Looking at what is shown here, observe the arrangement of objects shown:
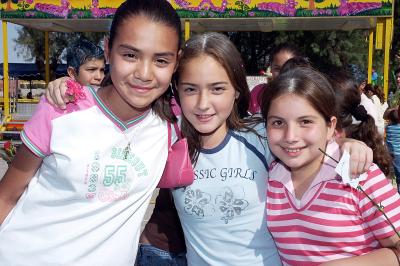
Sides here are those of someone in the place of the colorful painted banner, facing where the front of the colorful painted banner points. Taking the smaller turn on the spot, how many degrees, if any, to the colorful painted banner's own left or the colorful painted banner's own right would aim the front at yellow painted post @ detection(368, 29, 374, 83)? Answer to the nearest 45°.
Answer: approximately 90° to the colorful painted banner's own left

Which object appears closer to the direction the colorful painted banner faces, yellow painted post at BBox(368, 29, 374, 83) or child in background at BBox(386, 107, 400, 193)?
the child in background

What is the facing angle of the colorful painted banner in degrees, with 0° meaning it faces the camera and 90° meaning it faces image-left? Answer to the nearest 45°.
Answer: approximately 0°

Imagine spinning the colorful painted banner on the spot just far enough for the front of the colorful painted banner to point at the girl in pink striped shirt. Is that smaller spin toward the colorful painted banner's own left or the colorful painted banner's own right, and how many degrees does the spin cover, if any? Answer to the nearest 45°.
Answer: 0° — it already faces them
